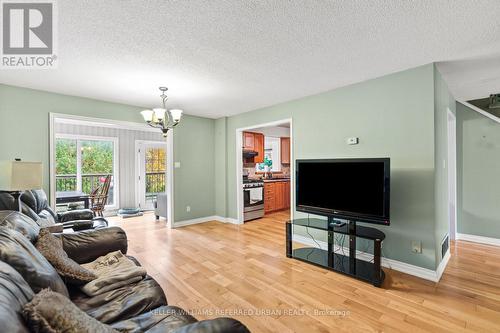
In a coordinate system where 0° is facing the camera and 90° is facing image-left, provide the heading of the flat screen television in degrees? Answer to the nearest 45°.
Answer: approximately 45°

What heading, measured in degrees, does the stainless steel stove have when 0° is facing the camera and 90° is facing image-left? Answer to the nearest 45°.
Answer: approximately 315°

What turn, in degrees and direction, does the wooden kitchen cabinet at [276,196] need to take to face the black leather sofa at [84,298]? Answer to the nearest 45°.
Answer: approximately 45° to its right

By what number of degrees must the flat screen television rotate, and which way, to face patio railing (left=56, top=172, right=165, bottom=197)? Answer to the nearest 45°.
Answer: approximately 45° to its right

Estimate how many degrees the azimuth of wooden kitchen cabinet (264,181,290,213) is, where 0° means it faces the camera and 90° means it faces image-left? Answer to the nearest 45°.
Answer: approximately 315°

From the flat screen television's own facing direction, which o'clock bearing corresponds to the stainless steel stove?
The stainless steel stove is roughly at 3 o'clock from the flat screen television.

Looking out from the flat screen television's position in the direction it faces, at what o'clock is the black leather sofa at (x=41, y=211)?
The black leather sofa is roughly at 1 o'clock from the flat screen television.

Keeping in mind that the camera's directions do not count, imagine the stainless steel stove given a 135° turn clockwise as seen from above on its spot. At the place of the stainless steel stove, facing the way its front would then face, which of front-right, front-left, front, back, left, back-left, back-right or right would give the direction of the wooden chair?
front
